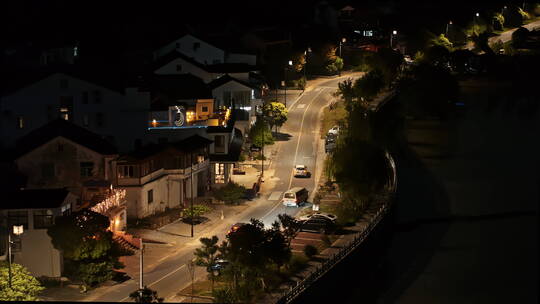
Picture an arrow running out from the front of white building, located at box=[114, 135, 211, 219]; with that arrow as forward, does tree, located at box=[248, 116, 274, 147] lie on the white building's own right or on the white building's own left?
on the white building's own left

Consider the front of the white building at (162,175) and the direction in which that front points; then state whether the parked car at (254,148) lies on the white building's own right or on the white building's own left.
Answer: on the white building's own left

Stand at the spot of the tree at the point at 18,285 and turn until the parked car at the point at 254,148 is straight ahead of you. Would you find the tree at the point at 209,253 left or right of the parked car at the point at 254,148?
right

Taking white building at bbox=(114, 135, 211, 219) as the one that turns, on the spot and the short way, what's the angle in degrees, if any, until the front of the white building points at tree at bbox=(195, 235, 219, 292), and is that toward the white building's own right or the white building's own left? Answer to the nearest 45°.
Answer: approximately 45° to the white building's own right

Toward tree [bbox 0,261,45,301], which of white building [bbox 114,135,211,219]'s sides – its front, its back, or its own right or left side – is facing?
right

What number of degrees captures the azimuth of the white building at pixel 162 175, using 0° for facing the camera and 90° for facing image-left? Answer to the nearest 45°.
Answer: approximately 315°
